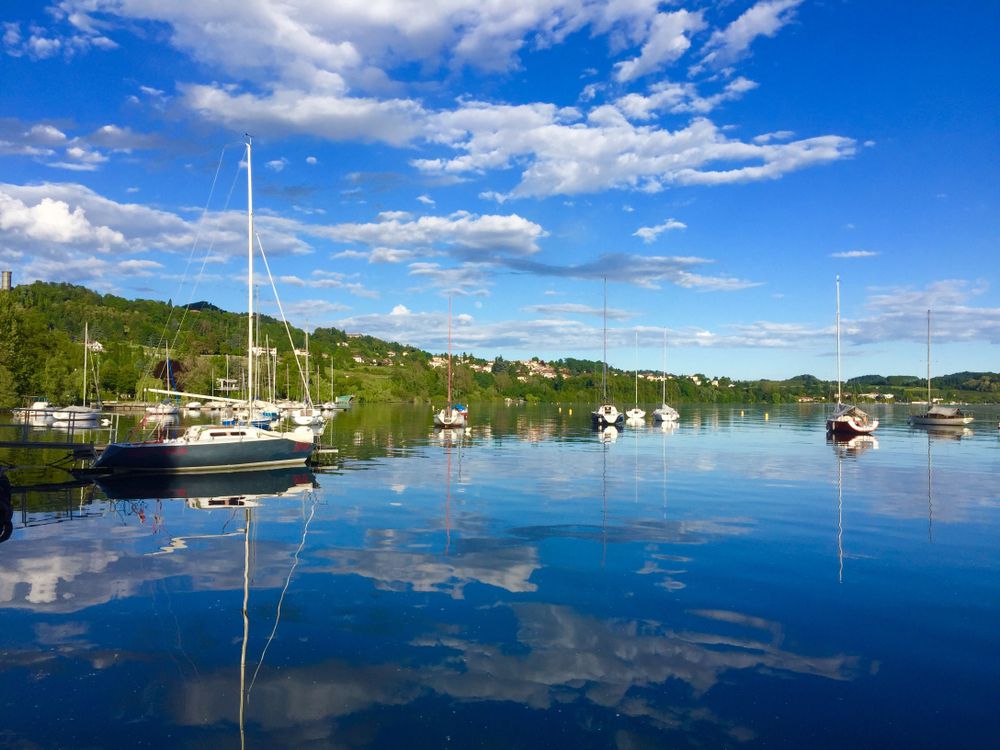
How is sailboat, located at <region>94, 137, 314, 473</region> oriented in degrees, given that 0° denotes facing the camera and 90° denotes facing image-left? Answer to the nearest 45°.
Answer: approximately 270°
